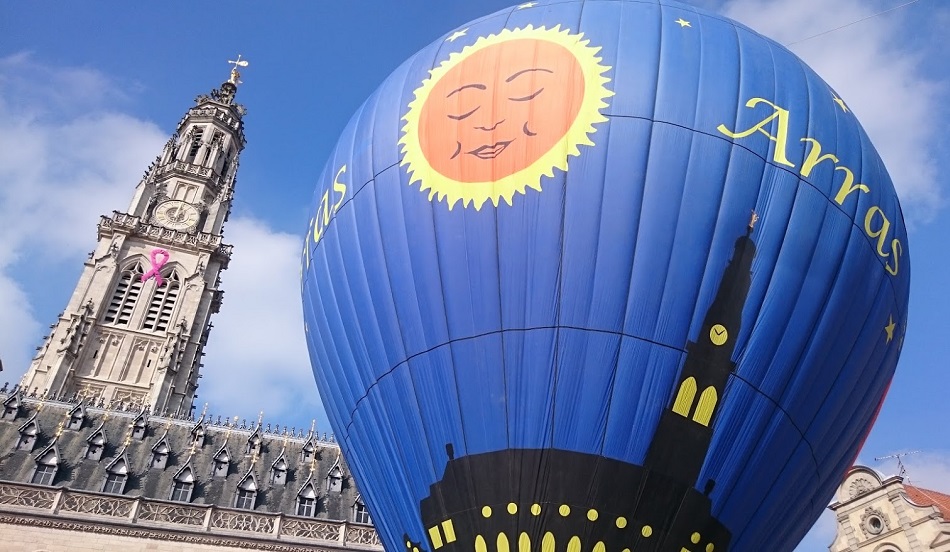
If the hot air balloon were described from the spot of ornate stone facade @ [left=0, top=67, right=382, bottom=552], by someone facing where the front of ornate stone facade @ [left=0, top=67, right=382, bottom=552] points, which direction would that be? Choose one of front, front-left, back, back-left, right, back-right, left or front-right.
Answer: front

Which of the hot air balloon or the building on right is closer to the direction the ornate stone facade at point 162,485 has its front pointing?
the hot air balloon

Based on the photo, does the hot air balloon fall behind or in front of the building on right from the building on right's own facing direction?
in front

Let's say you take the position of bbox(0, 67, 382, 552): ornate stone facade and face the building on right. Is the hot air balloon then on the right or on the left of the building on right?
right

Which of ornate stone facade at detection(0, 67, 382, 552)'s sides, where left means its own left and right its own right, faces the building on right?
left

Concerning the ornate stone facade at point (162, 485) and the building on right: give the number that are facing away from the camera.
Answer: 0

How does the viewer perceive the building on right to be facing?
facing the viewer and to the left of the viewer

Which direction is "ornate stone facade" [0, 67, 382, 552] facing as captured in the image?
toward the camera
